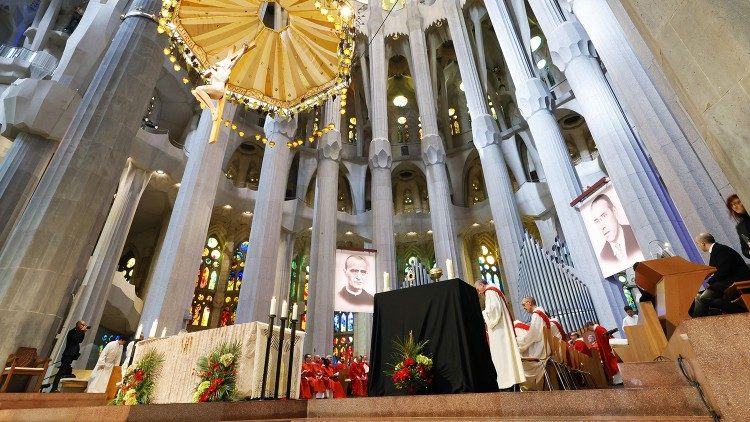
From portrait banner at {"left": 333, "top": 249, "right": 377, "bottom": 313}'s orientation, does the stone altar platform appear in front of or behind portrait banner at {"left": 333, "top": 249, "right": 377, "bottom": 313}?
in front

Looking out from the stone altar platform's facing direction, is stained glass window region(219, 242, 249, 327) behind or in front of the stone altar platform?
behind

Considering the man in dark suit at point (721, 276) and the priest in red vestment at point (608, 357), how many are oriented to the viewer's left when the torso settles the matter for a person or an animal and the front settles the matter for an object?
2

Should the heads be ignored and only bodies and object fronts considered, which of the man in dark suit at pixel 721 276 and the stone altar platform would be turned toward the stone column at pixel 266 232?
the man in dark suit

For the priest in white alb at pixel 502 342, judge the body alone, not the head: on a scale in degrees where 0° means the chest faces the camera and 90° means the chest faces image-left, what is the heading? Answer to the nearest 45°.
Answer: approximately 90°

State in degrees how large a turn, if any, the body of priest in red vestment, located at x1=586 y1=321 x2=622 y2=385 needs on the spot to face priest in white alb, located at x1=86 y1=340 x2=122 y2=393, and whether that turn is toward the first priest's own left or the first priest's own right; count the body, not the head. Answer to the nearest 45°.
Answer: approximately 45° to the first priest's own left

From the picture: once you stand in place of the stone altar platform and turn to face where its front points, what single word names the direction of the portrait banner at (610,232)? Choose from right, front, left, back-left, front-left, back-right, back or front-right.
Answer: back-left

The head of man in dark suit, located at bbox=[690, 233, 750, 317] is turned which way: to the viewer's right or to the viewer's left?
to the viewer's left

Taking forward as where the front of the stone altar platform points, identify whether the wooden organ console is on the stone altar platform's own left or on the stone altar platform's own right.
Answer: on the stone altar platform's own left

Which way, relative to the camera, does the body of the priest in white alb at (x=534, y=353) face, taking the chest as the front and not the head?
to the viewer's left

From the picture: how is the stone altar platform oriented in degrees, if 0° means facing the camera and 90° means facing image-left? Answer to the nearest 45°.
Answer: approximately 0°

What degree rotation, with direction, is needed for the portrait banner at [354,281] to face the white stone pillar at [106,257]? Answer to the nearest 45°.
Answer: approximately 90° to its right

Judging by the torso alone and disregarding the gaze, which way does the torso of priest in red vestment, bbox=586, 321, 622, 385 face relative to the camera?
to the viewer's left

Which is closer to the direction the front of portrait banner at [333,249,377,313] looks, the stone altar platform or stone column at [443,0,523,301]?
the stone altar platform

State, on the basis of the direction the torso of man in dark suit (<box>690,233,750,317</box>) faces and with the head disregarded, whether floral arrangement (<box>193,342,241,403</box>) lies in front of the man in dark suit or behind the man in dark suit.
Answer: in front

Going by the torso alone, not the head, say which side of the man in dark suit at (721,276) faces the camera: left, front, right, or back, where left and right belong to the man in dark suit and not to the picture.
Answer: left
